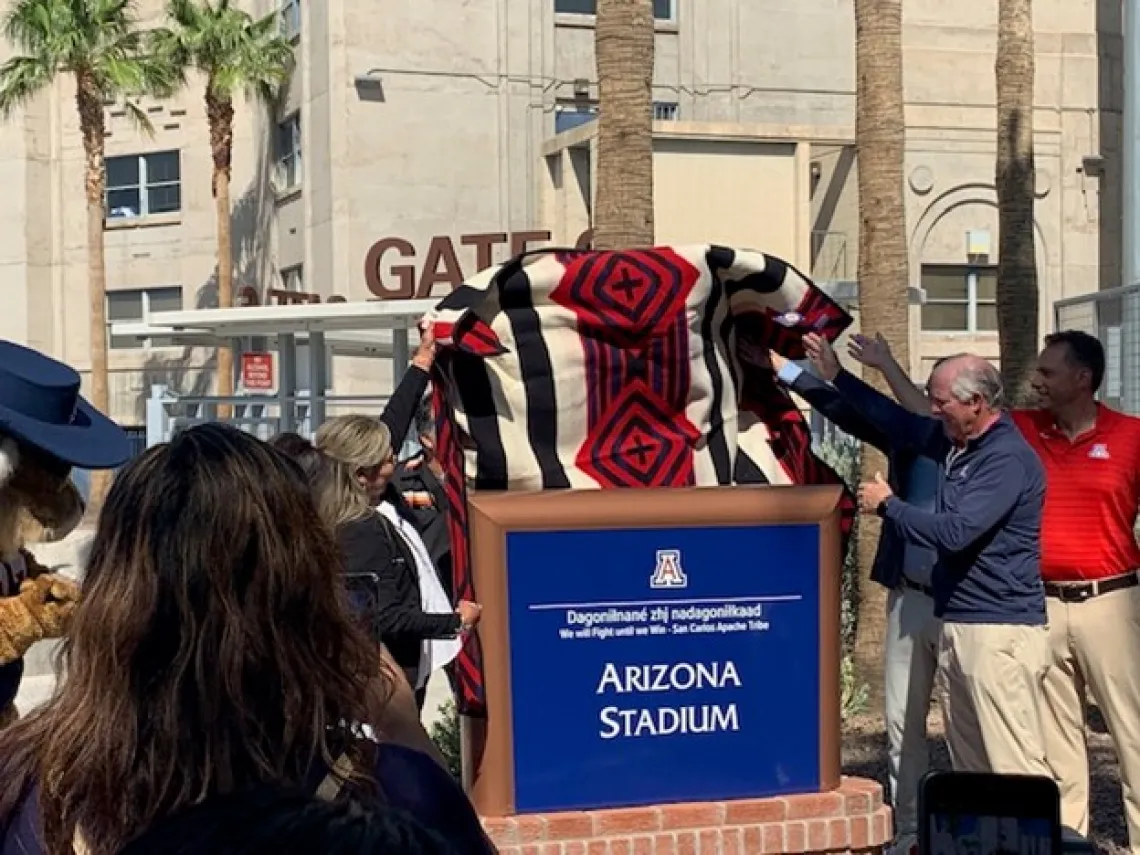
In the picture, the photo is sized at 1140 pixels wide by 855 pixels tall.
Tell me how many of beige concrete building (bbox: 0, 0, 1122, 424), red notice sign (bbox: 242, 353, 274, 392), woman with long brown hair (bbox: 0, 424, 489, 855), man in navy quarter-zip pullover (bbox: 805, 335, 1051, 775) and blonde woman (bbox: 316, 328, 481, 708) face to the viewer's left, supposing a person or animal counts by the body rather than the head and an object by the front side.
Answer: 1

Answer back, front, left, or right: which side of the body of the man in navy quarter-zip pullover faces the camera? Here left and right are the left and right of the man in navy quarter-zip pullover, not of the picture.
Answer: left

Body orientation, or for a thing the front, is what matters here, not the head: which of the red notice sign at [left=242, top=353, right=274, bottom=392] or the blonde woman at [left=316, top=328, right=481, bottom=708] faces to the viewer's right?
the blonde woman

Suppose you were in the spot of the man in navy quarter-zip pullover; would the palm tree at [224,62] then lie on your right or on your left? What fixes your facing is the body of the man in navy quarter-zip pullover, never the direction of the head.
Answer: on your right

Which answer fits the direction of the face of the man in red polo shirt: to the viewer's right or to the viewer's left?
to the viewer's left

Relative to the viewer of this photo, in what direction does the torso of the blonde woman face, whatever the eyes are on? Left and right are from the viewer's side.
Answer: facing to the right of the viewer

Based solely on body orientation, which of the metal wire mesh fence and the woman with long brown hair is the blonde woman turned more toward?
the metal wire mesh fence

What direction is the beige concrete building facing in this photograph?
toward the camera

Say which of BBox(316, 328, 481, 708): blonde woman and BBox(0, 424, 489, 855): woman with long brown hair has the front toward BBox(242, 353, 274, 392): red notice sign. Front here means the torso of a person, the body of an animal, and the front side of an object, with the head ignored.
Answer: the woman with long brown hair

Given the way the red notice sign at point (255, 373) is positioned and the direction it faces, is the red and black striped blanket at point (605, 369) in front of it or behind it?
in front

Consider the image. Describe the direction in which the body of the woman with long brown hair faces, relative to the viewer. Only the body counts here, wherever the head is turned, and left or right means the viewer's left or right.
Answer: facing away from the viewer

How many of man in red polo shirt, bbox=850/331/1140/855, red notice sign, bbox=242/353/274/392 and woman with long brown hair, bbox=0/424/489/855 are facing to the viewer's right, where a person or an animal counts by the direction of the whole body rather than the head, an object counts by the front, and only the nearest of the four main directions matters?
0

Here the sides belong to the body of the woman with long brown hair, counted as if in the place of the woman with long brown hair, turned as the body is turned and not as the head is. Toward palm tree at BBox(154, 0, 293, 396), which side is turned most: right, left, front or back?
front

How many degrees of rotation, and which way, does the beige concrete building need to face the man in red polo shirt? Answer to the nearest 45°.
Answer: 0° — it already faces them

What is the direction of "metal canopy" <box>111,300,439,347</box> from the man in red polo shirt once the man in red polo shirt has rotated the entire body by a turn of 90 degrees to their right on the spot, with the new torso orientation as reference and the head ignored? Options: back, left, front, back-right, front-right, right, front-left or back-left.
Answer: front

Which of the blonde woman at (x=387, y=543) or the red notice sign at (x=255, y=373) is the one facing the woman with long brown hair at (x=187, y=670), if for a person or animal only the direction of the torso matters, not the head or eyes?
the red notice sign

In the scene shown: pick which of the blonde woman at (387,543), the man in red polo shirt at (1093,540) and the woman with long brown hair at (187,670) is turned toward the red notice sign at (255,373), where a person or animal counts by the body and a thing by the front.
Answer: the woman with long brown hair

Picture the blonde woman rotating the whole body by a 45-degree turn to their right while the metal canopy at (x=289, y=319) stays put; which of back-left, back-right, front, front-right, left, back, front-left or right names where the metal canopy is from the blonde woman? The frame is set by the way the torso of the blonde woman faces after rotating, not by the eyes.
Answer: back-left

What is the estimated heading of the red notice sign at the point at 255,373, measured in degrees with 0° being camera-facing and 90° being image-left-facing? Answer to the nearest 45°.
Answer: approximately 0°

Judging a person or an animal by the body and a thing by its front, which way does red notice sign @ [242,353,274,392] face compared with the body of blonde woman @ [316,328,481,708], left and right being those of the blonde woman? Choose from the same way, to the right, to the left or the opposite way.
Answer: to the right
